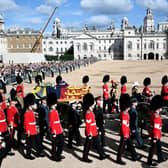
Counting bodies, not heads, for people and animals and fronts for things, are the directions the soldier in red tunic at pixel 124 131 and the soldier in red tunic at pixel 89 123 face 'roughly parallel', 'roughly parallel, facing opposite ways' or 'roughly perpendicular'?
roughly parallel

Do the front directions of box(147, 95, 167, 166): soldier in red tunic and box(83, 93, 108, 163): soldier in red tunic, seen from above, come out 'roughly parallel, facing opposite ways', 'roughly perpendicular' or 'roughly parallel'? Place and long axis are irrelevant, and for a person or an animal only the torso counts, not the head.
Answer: roughly parallel

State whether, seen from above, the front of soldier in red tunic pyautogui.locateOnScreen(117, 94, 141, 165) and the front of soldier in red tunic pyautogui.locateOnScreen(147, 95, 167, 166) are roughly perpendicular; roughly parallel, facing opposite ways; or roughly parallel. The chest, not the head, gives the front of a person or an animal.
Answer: roughly parallel
